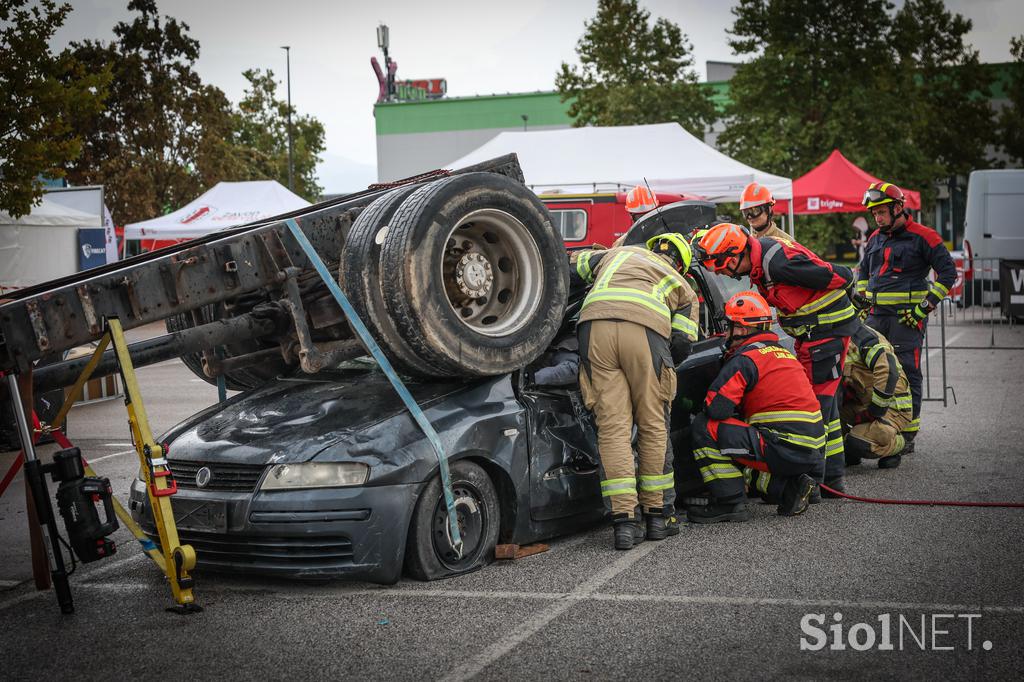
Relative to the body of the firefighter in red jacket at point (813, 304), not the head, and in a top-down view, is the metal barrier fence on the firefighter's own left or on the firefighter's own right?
on the firefighter's own right

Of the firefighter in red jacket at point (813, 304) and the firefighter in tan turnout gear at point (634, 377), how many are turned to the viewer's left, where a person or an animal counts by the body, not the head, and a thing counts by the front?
1

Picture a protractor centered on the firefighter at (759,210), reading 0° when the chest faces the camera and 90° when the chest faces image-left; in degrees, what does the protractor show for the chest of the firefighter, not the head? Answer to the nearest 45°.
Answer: approximately 45°

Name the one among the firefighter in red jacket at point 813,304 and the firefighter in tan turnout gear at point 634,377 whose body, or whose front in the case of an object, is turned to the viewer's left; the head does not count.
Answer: the firefighter in red jacket

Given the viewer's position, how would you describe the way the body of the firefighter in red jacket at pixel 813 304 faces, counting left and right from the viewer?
facing to the left of the viewer

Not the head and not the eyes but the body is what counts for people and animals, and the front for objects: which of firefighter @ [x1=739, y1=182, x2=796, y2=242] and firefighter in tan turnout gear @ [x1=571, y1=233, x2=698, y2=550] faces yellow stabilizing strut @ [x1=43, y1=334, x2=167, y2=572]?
the firefighter

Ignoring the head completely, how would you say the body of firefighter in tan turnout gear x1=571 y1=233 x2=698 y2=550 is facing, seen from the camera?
away from the camera

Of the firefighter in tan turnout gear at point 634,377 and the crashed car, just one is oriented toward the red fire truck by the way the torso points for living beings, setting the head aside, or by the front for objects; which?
the firefighter in tan turnout gear

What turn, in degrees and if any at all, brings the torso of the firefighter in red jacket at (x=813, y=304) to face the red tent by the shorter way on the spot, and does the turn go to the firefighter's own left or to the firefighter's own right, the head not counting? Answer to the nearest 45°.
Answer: approximately 90° to the firefighter's own right

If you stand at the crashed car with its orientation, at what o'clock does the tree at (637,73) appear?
The tree is roughly at 5 o'clock from the crashed car.

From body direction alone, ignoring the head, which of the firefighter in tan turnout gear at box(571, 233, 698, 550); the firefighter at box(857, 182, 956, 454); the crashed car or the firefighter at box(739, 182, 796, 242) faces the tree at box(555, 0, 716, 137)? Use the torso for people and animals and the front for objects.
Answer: the firefighter in tan turnout gear
